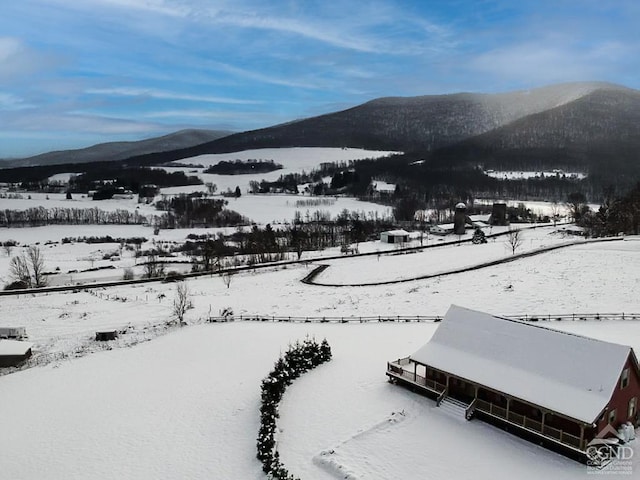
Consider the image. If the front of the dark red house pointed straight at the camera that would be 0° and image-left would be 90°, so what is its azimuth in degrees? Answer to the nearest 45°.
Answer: approximately 45°

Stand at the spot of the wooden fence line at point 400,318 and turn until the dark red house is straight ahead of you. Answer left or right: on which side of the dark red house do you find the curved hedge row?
right

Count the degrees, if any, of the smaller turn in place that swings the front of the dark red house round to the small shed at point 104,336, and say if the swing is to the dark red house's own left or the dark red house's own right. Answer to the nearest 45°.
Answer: approximately 45° to the dark red house's own right

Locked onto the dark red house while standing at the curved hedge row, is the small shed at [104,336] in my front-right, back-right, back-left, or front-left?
back-left

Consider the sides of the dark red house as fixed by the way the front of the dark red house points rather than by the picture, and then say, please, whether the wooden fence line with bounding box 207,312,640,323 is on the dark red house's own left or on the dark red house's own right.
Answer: on the dark red house's own right

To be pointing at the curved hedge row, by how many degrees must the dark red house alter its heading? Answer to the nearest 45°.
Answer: approximately 45° to its right

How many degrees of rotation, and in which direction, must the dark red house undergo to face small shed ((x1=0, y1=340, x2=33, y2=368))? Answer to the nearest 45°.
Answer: approximately 45° to its right

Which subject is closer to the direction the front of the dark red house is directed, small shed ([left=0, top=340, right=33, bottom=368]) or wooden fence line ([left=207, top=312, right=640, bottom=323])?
the small shed

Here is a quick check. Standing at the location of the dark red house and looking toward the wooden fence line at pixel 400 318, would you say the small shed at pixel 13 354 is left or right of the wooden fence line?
left

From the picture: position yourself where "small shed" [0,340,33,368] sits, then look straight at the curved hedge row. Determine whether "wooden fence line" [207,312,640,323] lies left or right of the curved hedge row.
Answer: left
